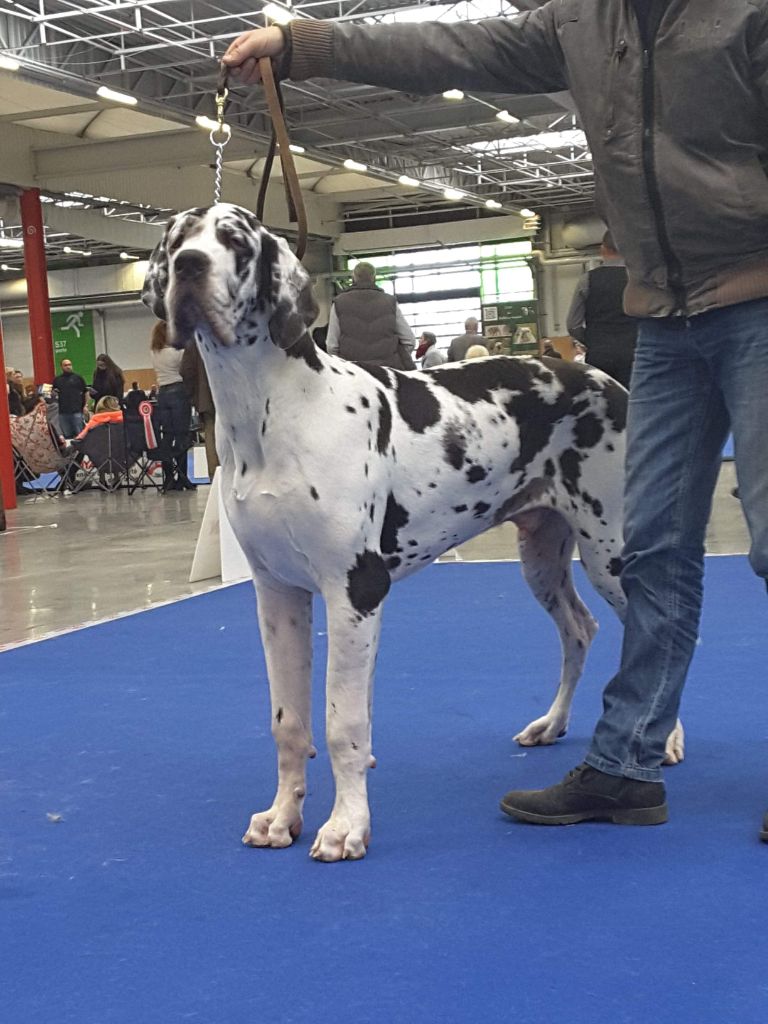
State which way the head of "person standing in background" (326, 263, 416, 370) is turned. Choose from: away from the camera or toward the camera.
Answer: away from the camera

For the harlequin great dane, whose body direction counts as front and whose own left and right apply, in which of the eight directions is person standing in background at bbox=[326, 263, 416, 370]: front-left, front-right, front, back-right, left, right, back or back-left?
back-right

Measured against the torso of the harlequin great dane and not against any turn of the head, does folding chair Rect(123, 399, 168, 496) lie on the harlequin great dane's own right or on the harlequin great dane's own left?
on the harlequin great dane's own right

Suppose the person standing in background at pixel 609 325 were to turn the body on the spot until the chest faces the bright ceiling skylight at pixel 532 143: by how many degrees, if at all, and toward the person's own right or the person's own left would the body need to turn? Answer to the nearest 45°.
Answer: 0° — they already face it

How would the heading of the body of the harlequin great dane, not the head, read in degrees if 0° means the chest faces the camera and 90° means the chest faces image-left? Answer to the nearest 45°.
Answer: approximately 45°

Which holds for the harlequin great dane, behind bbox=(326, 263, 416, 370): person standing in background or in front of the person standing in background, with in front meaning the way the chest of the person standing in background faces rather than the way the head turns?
behind

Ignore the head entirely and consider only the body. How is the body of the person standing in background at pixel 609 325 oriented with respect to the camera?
away from the camera

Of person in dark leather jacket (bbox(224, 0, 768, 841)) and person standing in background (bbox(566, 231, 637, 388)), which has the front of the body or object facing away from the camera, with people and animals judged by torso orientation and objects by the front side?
the person standing in background

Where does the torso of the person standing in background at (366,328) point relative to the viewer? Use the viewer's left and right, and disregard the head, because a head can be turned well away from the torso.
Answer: facing away from the viewer

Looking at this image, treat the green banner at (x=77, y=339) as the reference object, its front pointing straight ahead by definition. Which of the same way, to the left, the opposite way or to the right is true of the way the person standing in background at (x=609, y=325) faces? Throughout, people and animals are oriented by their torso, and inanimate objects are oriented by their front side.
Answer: the opposite way

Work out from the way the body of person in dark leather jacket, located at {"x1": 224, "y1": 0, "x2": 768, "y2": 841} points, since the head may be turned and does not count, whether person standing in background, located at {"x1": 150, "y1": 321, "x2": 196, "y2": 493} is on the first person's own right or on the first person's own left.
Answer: on the first person's own right

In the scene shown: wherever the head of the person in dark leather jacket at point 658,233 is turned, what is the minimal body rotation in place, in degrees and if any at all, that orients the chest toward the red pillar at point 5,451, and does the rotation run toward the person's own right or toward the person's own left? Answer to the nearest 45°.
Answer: approximately 90° to the person's own right

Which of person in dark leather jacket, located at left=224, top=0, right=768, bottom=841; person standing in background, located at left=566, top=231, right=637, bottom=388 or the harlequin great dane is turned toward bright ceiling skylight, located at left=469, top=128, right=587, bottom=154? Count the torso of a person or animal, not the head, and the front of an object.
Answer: the person standing in background
